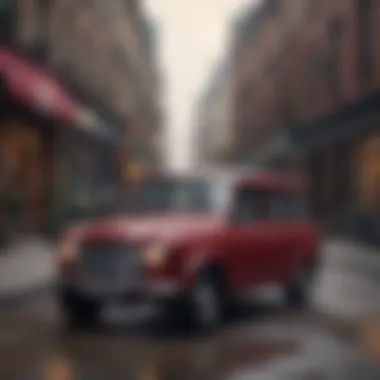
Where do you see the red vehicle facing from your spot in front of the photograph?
facing the viewer and to the left of the viewer
